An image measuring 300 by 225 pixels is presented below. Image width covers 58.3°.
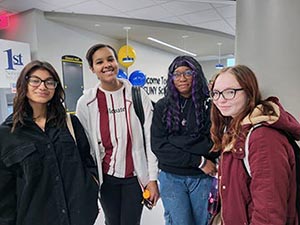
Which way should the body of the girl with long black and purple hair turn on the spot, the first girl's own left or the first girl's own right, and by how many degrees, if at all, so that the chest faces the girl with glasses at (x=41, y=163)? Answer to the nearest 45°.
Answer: approximately 45° to the first girl's own right

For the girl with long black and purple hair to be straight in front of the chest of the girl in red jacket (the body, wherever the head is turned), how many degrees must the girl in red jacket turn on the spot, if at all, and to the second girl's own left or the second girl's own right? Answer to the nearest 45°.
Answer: approximately 90° to the second girl's own right

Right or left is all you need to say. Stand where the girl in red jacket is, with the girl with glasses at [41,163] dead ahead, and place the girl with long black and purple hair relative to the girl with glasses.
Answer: right

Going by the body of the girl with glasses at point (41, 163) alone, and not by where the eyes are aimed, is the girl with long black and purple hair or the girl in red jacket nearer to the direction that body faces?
the girl in red jacket

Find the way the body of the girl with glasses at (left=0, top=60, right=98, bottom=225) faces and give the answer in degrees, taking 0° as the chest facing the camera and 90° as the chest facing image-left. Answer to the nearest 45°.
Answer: approximately 0°

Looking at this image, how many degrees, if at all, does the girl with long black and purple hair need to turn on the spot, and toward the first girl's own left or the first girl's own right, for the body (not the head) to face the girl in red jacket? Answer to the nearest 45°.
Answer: approximately 45° to the first girl's own left

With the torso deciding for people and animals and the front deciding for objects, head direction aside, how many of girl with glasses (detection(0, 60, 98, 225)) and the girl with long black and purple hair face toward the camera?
2

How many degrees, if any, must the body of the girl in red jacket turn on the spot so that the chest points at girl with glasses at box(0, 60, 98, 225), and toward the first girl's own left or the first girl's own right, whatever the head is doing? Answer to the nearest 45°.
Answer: approximately 45° to the first girl's own right

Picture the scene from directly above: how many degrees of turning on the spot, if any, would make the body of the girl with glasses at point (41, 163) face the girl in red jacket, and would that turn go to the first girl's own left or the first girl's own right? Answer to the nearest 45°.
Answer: approximately 45° to the first girl's own left

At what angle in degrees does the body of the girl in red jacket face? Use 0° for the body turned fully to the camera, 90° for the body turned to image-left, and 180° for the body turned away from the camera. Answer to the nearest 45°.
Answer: approximately 45°
